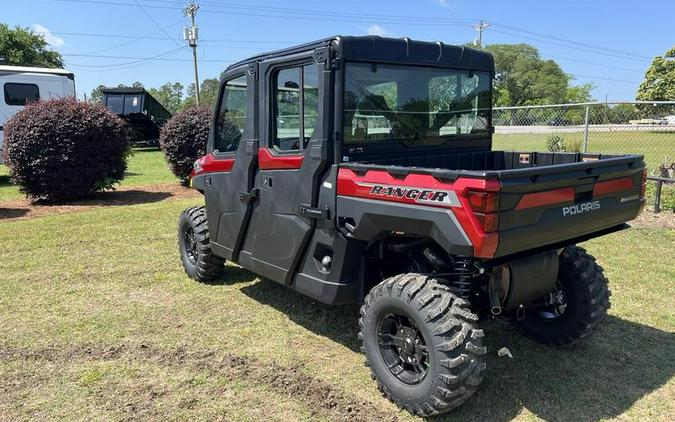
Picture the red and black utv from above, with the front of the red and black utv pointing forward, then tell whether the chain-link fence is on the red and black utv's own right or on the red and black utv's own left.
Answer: on the red and black utv's own right

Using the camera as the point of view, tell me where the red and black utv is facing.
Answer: facing away from the viewer and to the left of the viewer

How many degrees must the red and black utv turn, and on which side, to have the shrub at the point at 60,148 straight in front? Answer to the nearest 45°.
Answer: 0° — it already faces it

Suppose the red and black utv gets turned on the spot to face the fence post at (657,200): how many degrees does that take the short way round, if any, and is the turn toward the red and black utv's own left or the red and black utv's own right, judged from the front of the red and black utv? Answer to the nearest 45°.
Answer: approximately 90° to the red and black utv's own right

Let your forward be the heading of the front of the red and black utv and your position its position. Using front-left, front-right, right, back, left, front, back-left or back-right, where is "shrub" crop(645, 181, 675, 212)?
right

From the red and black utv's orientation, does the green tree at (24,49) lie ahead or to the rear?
ahead
